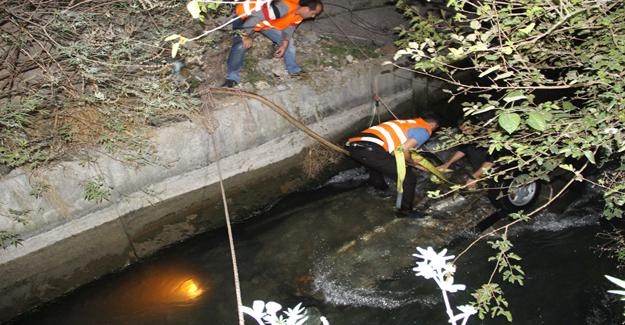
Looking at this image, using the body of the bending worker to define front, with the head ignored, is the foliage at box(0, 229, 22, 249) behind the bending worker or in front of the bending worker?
behind

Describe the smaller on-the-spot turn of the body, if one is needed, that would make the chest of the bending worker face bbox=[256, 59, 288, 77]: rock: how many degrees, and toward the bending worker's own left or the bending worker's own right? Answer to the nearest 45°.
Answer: approximately 135° to the bending worker's own left

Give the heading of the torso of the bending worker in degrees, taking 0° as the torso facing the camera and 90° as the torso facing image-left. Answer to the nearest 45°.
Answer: approximately 270°

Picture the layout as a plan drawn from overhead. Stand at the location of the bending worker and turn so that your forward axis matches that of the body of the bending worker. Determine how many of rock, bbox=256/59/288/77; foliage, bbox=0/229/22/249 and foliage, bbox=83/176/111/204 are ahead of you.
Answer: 0

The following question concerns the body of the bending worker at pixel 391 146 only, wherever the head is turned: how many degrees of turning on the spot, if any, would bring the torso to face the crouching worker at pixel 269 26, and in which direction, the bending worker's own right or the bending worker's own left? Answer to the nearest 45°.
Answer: approximately 135° to the bending worker's own left

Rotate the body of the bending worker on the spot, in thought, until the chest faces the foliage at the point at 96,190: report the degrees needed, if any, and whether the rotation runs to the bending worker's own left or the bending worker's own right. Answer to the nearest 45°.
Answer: approximately 180°

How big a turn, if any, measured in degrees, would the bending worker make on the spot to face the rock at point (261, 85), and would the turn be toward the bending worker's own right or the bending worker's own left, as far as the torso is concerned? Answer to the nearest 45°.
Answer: approximately 135° to the bending worker's own left
